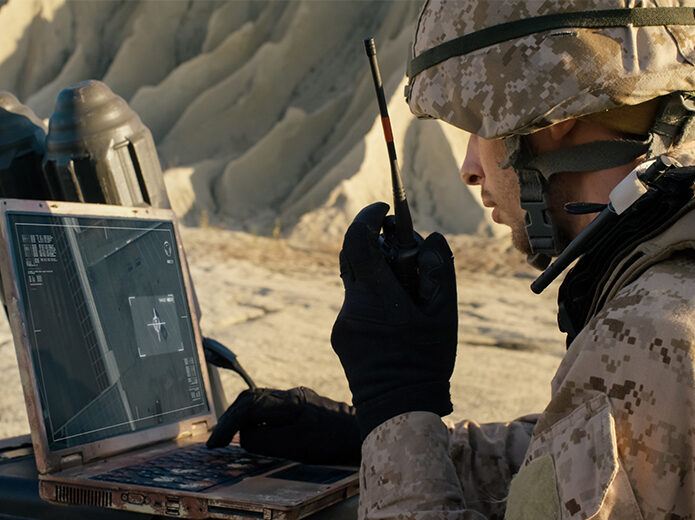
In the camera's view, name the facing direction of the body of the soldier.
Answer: to the viewer's left

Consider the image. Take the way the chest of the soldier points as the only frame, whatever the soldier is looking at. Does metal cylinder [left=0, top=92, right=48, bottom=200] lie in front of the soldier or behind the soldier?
in front

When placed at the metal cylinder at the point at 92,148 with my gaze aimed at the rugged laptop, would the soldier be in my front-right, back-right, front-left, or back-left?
front-left

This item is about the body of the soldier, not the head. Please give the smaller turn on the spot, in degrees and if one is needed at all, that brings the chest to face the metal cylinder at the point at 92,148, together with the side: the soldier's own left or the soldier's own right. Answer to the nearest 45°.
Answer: approximately 45° to the soldier's own right

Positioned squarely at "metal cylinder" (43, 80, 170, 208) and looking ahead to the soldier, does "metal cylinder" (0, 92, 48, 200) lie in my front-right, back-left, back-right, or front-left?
back-right

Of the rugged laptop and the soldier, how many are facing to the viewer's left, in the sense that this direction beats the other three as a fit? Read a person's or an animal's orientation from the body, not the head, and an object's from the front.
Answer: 1

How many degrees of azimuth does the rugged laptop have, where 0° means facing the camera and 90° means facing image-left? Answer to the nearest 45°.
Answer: approximately 315°

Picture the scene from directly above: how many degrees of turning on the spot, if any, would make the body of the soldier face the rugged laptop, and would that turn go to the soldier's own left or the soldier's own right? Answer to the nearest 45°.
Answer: approximately 45° to the soldier's own right

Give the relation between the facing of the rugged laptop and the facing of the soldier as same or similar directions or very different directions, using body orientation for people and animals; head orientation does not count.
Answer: very different directions

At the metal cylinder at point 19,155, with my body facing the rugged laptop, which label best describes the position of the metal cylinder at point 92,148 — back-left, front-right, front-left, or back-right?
front-left

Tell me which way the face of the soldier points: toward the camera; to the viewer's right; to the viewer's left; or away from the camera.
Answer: to the viewer's left
